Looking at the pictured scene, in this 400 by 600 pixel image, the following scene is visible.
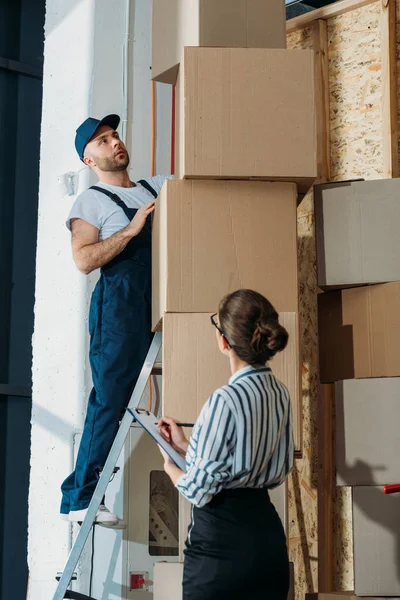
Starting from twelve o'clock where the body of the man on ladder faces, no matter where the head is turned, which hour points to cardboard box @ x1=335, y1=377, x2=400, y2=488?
The cardboard box is roughly at 11 o'clock from the man on ladder.

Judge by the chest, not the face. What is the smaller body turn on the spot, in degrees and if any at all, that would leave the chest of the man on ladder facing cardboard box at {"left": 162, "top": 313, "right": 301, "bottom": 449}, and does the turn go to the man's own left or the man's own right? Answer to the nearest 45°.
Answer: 0° — they already face it

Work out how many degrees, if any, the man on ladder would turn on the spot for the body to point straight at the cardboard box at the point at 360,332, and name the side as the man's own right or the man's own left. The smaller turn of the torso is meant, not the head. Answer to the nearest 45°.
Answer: approximately 45° to the man's own left

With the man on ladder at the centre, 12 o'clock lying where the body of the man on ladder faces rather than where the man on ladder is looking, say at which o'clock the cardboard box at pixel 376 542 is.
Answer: The cardboard box is roughly at 11 o'clock from the man on ladder.

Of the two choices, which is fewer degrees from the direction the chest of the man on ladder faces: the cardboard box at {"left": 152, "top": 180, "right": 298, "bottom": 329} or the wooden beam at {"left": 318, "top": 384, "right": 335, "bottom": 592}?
the cardboard box

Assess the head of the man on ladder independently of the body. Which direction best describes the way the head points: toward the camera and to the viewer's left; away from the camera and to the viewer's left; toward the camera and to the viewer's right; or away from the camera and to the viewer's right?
toward the camera and to the viewer's right

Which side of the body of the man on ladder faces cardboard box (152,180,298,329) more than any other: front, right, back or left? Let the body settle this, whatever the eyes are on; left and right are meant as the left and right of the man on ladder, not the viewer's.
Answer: front

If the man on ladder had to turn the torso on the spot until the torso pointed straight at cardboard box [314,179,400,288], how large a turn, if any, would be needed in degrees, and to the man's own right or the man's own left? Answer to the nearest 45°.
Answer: approximately 45° to the man's own left
